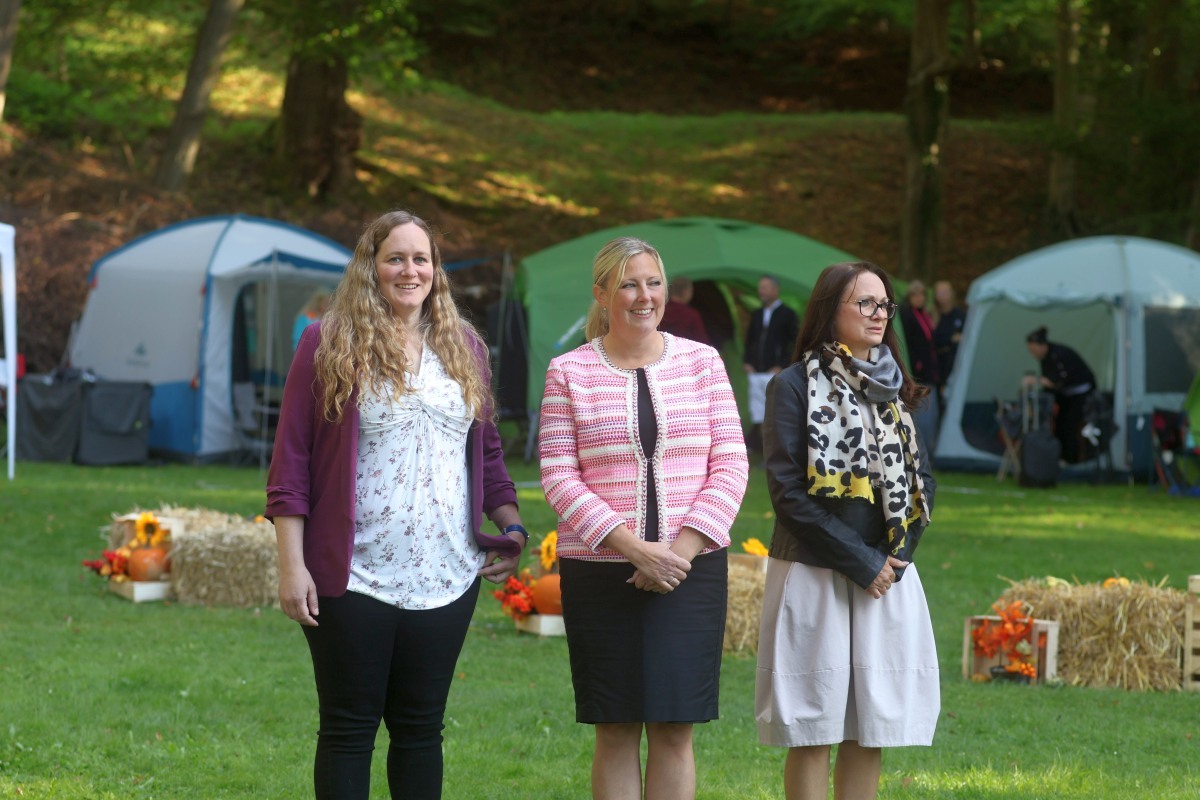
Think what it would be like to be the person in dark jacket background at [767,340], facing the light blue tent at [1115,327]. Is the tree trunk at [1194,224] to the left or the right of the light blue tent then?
left

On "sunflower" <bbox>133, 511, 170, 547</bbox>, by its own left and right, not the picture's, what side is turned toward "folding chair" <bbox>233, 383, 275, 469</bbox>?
back

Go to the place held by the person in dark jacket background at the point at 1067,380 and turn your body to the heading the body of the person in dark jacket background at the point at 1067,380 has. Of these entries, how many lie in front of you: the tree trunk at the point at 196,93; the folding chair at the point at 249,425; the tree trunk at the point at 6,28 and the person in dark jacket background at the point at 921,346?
4

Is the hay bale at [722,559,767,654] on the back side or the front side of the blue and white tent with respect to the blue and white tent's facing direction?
on the front side

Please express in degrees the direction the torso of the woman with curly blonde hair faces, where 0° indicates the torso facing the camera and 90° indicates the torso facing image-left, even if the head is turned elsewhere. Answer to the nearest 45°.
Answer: approximately 0°

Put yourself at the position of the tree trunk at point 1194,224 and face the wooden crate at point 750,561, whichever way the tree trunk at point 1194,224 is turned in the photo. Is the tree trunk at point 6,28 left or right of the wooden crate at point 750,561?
right

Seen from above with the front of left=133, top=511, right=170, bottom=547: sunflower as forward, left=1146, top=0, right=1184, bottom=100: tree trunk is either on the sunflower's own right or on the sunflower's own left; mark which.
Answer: on the sunflower's own left

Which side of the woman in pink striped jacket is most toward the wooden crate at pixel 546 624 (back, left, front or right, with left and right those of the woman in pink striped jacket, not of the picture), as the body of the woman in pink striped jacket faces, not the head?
back

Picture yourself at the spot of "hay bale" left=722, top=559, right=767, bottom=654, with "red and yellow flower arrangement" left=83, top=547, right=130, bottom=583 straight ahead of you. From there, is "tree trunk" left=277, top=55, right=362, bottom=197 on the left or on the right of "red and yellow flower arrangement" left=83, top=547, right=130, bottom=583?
right

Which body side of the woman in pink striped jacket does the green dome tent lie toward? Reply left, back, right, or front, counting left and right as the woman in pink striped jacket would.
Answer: back
